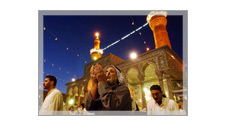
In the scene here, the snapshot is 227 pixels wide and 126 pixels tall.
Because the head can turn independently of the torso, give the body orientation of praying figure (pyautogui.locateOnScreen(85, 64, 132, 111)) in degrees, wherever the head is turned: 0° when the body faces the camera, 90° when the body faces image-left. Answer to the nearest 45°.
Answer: approximately 45°
